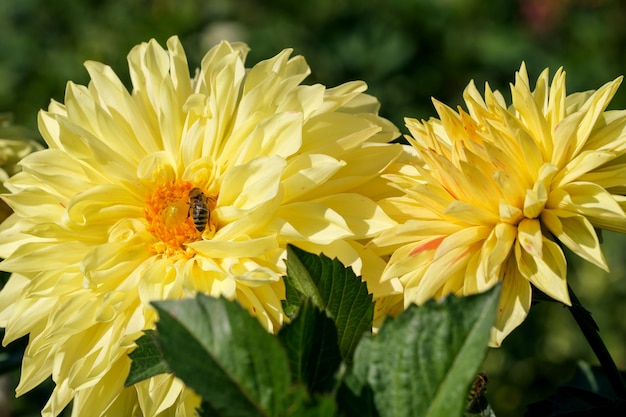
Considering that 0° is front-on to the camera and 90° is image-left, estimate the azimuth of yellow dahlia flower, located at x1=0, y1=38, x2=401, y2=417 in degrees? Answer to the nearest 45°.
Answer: approximately 0°

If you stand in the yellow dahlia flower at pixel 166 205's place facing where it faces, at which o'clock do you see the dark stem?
The dark stem is roughly at 10 o'clock from the yellow dahlia flower.

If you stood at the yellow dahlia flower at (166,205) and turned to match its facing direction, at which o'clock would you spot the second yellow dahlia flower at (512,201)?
The second yellow dahlia flower is roughly at 10 o'clock from the yellow dahlia flower.
